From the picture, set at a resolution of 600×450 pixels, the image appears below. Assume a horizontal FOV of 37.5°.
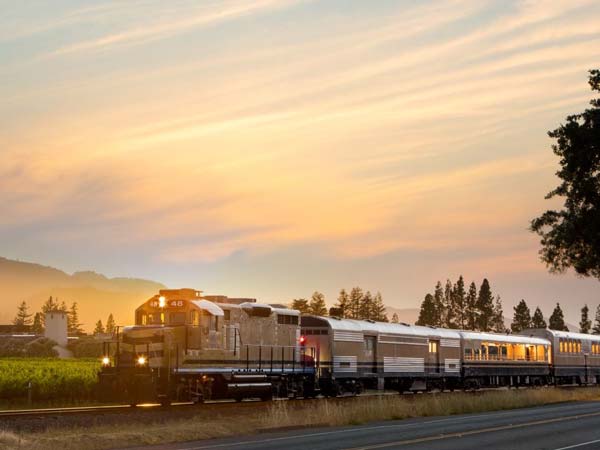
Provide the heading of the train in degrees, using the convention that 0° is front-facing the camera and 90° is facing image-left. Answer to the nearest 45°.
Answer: approximately 45°
